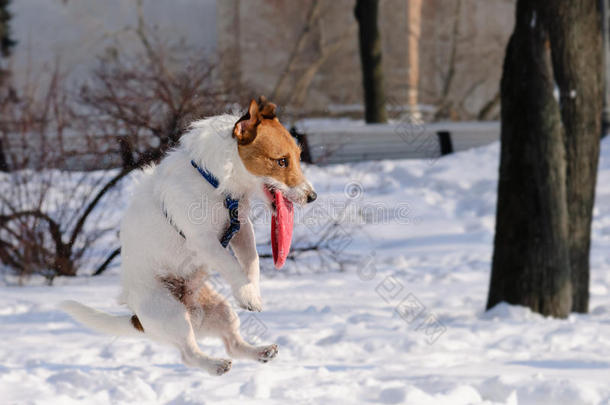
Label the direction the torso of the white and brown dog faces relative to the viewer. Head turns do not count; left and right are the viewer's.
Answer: facing to the right of the viewer

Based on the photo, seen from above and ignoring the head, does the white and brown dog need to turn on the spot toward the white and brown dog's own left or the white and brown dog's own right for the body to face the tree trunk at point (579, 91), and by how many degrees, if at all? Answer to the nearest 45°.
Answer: approximately 45° to the white and brown dog's own left

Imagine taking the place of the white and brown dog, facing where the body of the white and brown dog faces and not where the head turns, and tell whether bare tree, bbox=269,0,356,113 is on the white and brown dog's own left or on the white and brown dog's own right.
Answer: on the white and brown dog's own left

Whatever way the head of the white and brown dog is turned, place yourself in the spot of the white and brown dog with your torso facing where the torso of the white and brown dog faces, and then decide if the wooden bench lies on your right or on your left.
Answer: on your left
